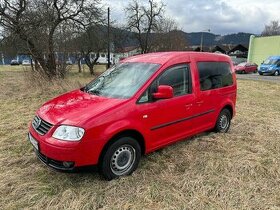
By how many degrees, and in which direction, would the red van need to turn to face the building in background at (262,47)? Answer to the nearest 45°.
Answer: approximately 180°

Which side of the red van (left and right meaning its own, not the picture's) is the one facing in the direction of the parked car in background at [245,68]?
back

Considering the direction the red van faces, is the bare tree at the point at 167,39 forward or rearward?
rearward

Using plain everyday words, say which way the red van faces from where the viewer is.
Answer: facing the viewer and to the left of the viewer

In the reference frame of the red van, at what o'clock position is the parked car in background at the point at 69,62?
The parked car in background is roughly at 4 o'clock from the red van.

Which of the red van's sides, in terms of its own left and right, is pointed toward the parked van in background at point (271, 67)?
back
